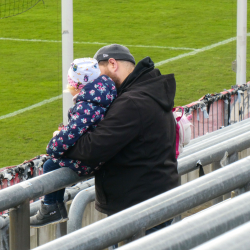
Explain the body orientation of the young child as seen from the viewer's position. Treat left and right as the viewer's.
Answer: facing to the left of the viewer

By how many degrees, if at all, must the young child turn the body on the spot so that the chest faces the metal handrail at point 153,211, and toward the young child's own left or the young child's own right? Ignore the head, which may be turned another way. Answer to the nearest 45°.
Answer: approximately 90° to the young child's own left

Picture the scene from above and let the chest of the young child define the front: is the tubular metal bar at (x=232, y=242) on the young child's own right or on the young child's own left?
on the young child's own left
